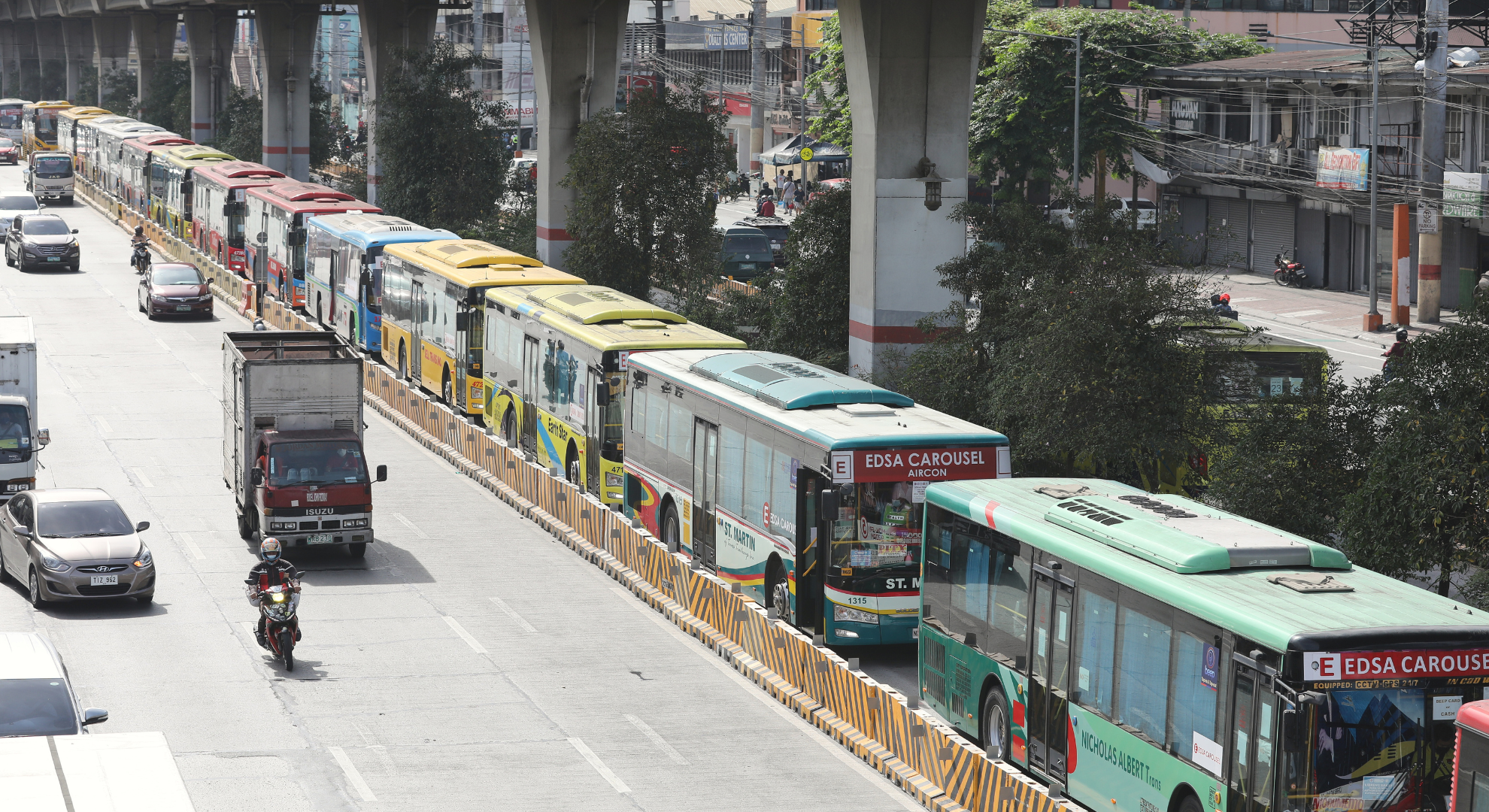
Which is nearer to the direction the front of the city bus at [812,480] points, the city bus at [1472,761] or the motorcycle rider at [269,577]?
the city bus

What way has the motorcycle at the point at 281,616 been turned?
toward the camera

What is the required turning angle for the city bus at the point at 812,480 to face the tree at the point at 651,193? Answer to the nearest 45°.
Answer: approximately 135° to its left

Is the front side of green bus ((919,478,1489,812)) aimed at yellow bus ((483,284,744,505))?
no

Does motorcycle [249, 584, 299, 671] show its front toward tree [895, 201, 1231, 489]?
no

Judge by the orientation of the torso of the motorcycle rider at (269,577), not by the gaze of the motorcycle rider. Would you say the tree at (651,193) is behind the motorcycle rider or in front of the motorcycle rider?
behind

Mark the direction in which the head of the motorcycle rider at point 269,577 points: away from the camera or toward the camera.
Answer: toward the camera

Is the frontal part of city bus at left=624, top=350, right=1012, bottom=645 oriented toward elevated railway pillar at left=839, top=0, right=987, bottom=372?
no

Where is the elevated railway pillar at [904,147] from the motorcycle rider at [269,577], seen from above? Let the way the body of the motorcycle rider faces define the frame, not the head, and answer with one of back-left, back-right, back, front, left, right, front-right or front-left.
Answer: back-left

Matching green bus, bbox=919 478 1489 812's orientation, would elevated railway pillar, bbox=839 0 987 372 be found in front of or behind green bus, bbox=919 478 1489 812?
behind

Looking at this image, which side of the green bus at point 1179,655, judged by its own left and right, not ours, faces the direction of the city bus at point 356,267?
back

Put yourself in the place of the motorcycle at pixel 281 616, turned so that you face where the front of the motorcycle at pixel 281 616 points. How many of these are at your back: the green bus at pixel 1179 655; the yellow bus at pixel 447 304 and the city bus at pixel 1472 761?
1

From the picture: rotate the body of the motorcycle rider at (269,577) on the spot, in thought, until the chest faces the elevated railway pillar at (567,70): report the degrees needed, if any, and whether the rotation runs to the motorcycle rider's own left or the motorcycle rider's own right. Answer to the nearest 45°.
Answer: approximately 180°

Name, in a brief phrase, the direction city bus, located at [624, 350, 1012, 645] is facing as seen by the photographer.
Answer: facing the viewer and to the right of the viewer

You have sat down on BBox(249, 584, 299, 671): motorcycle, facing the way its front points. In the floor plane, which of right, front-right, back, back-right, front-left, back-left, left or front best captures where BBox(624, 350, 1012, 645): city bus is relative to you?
left
